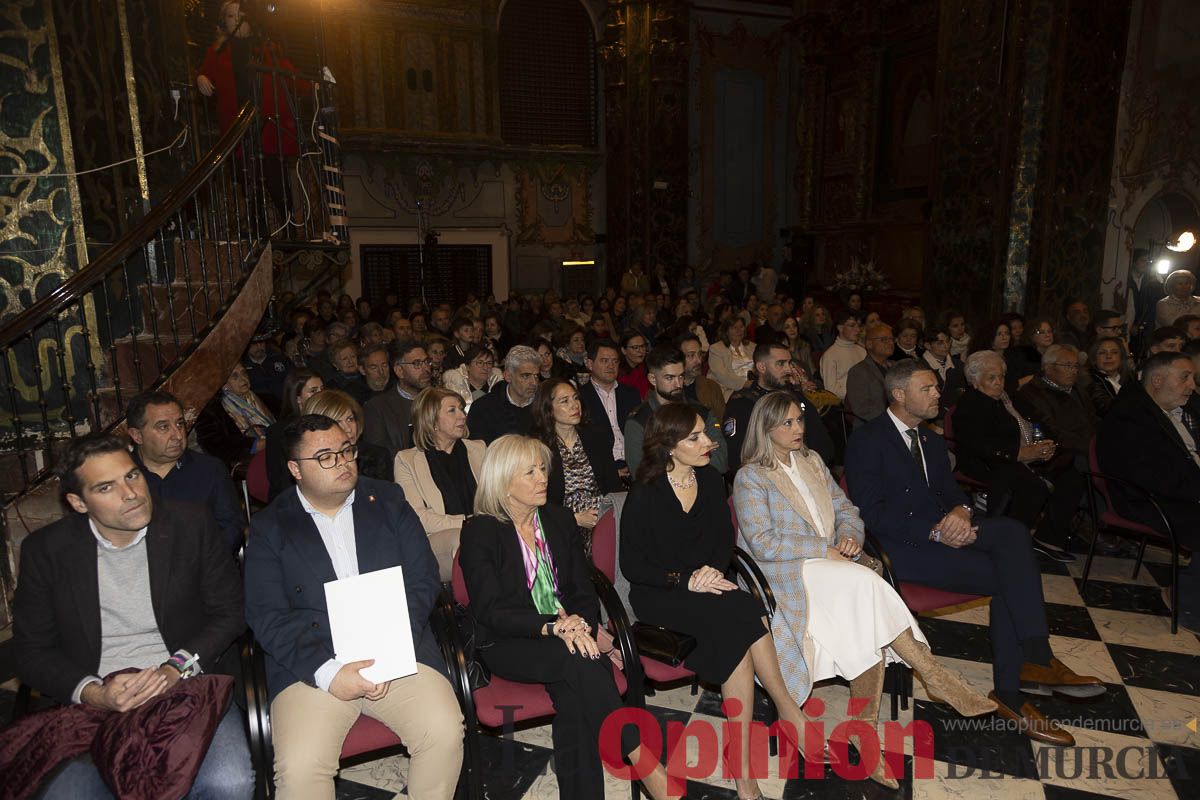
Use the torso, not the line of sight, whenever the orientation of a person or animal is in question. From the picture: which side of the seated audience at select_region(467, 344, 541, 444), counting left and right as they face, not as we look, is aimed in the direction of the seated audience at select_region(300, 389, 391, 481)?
right

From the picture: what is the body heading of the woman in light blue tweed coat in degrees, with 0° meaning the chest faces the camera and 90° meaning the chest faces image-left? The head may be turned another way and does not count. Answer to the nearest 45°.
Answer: approximately 315°

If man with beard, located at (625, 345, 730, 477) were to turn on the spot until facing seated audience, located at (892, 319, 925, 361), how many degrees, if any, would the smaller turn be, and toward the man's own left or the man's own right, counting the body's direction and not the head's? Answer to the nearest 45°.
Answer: approximately 90° to the man's own left

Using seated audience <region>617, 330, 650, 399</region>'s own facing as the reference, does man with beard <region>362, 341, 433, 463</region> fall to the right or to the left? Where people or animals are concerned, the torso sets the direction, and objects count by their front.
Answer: on their right

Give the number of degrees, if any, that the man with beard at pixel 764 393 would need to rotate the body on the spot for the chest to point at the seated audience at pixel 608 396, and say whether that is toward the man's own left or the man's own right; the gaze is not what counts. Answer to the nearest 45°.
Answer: approximately 135° to the man's own right

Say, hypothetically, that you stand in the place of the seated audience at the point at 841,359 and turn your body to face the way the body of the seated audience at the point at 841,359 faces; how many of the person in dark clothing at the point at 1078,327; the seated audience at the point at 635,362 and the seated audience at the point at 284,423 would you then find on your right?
2

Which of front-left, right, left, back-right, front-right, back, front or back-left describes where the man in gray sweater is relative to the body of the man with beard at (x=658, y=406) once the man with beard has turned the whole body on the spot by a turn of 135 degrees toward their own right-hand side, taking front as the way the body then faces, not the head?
front-left

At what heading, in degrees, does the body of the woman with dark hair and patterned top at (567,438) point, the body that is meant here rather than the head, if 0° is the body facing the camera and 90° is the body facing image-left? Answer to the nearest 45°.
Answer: approximately 315°

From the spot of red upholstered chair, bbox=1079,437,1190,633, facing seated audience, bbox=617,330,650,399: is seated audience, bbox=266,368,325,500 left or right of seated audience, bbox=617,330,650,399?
left

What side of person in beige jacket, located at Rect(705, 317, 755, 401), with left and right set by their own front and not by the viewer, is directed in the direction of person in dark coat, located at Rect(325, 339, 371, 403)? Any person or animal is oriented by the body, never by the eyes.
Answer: right
